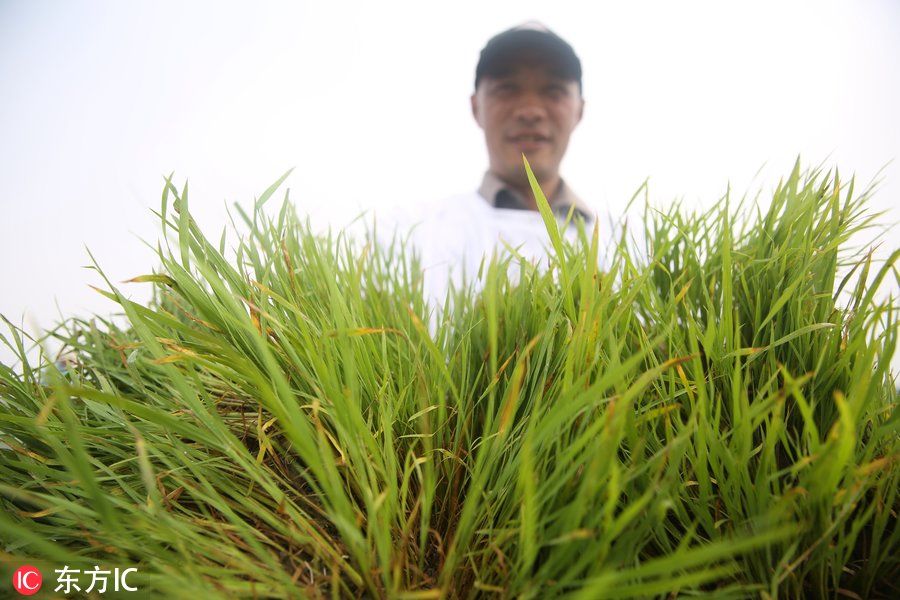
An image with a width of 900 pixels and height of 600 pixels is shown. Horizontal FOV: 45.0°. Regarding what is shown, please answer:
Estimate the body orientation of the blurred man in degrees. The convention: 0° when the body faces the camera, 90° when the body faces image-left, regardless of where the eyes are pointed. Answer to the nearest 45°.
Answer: approximately 0°
